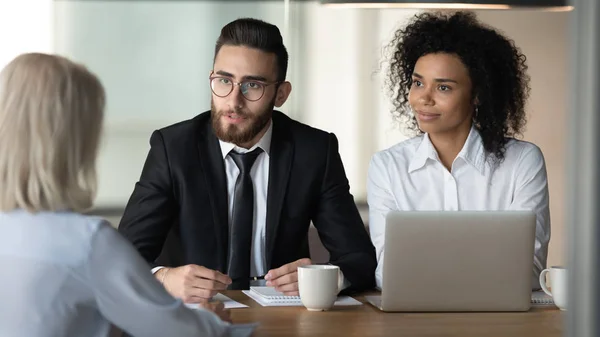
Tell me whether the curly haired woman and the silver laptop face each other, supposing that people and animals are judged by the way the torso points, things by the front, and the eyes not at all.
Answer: yes

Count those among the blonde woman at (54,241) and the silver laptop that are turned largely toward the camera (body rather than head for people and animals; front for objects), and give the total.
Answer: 0

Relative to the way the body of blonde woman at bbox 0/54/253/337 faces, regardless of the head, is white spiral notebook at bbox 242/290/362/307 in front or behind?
in front

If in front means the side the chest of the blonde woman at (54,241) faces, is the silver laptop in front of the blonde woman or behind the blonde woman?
in front

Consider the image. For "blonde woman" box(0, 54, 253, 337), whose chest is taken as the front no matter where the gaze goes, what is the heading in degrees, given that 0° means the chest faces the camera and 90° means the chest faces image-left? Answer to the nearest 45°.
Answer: approximately 225°

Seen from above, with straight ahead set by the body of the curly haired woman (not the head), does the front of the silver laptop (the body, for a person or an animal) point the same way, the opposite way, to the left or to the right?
the opposite way

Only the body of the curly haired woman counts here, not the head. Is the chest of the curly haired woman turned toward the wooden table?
yes

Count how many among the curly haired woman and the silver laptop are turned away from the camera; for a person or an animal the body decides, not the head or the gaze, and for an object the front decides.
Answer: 1

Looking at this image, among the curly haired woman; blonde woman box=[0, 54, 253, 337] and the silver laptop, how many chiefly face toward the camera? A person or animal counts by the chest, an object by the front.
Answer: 1

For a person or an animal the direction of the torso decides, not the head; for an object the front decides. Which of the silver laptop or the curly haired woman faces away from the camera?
the silver laptop

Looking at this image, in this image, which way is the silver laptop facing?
away from the camera

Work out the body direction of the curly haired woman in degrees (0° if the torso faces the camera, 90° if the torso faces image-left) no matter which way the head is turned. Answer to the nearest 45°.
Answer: approximately 0°
